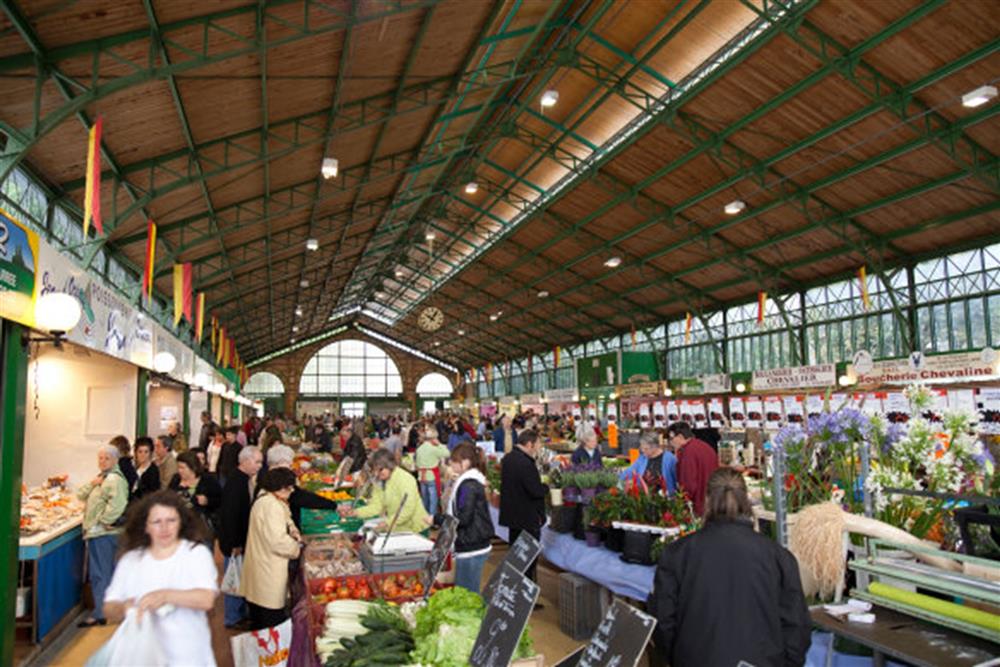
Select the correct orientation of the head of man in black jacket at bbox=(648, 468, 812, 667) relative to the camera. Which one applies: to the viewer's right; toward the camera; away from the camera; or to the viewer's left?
away from the camera

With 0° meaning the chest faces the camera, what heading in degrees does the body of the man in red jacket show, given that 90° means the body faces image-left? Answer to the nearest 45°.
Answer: approximately 90°

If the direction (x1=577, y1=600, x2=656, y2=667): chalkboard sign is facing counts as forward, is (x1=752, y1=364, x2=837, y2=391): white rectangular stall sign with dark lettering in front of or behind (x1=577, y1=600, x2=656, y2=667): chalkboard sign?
behind

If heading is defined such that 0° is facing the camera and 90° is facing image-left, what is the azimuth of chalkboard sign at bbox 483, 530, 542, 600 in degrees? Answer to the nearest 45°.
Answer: approximately 0°

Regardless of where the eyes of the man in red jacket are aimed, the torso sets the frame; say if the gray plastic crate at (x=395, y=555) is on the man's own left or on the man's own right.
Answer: on the man's own left

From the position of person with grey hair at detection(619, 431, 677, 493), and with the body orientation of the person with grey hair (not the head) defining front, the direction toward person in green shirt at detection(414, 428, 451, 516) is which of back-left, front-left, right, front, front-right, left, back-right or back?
right

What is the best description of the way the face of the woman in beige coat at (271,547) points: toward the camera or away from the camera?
away from the camera

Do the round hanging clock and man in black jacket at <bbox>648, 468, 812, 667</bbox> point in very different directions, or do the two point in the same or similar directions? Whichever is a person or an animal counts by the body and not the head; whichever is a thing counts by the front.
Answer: very different directions

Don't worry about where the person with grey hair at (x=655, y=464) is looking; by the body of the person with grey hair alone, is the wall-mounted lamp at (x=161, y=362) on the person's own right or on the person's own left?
on the person's own right

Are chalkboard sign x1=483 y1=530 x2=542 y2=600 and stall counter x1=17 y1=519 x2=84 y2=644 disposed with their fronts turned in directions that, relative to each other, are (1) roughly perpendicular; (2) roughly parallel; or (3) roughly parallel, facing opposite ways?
roughly perpendicular

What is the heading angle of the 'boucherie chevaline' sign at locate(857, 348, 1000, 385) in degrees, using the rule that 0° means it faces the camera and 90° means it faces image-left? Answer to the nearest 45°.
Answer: approximately 45°

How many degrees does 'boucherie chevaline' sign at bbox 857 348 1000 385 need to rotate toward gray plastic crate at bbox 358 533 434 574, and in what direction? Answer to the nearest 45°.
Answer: approximately 45° to its left

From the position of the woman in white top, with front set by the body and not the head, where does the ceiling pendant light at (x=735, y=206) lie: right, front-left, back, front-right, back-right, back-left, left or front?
back-left

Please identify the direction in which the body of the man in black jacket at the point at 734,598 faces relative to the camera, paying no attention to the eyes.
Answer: away from the camera
